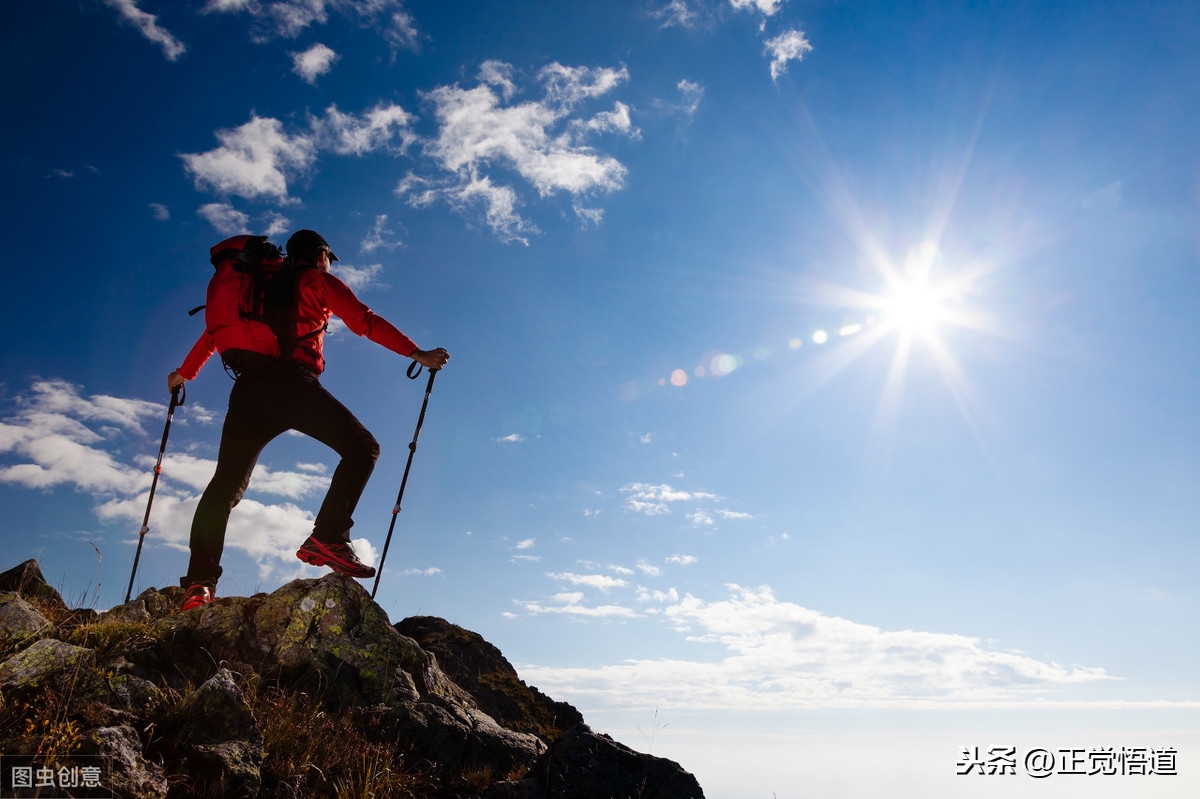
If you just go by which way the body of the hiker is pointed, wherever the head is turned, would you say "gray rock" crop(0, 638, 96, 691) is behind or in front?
behind

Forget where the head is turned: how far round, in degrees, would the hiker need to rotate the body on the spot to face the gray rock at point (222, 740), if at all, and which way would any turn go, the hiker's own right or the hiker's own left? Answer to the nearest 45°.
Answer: approximately 135° to the hiker's own right

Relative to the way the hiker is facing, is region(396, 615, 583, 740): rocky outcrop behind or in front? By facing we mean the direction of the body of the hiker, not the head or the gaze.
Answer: in front

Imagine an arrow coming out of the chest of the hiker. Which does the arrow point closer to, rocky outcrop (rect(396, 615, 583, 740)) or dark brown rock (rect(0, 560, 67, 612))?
the rocky outcrop

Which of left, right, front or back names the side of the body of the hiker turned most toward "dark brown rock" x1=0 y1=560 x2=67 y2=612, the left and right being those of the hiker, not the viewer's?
left

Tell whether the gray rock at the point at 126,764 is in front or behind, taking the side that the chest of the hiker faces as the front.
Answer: behind

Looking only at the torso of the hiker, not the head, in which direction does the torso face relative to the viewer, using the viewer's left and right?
facing away from the viewer and to the right of the viewer

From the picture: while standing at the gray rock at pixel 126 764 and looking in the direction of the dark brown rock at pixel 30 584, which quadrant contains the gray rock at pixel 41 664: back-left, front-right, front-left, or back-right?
front-left

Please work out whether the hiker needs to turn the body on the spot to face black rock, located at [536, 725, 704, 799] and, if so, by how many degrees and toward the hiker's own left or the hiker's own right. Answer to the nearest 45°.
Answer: approximately 90° to the hiker's own right
